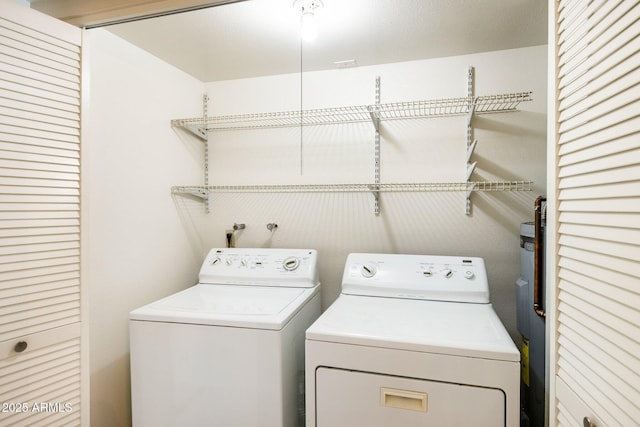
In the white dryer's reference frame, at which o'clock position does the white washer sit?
The white washer is roughly at 3 o'clock from the white dryer.

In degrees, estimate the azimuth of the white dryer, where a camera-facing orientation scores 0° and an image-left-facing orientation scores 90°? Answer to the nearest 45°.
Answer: approximately 0°

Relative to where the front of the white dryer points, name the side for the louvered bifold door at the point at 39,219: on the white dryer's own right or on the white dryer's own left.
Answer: on the white dryer's own right

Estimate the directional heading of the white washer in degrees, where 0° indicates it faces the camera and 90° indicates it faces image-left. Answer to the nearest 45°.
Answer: approximately 45°
